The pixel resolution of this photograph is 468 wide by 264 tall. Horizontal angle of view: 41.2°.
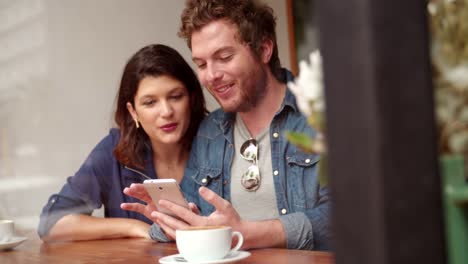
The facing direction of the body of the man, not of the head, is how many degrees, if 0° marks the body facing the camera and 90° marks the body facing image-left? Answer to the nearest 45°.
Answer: approximately 45°

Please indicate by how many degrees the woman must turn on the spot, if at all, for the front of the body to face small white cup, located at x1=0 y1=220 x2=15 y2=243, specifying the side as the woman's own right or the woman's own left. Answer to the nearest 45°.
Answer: approximately 90° to the woman's own right

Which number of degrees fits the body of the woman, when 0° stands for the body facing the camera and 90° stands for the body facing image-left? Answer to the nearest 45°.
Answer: approximately 315°

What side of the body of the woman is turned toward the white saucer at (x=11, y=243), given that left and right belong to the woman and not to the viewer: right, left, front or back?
right

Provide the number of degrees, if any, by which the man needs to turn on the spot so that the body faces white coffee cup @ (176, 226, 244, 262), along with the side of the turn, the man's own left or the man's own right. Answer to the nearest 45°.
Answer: approximately 45° to the man's own left

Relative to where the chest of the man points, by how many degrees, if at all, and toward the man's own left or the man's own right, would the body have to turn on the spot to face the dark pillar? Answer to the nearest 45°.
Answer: approximately 45° to the man's own left

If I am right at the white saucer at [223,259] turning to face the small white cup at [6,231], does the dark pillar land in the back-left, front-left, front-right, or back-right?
back-left
